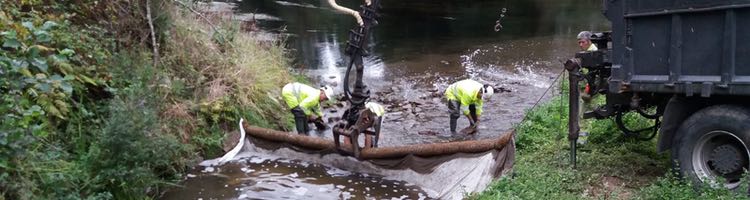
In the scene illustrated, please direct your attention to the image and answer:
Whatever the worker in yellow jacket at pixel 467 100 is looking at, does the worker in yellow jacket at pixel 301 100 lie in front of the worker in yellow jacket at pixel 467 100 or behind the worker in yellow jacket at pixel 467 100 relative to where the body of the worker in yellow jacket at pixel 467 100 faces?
behind

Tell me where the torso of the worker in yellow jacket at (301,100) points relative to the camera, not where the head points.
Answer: to the viewer's right

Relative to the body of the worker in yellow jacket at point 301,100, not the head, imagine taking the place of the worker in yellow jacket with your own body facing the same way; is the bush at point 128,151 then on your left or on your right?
on your right

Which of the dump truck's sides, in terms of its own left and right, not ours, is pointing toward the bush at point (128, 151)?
back

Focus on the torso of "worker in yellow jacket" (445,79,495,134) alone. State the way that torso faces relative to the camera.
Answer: to the viewer's right

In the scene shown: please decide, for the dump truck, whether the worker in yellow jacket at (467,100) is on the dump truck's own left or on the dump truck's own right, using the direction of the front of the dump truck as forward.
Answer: on the dump truck's own left

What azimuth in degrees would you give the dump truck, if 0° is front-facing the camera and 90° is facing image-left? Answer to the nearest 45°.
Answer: approximately 270°

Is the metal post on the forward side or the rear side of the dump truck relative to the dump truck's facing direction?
on the rear side

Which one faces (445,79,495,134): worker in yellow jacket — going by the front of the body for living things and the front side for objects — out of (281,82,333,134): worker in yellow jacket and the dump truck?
(281,82,333,134): worker in yellow jacket
